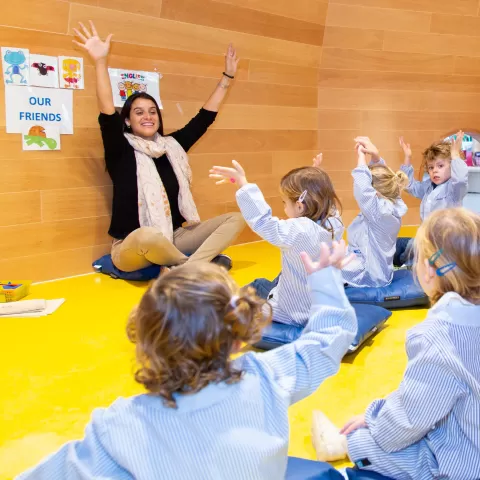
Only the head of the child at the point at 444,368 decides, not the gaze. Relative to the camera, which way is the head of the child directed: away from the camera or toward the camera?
away from the camera

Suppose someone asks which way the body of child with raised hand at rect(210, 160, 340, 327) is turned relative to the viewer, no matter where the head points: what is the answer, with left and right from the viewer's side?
facing away from the viewer and to the left of the viewer

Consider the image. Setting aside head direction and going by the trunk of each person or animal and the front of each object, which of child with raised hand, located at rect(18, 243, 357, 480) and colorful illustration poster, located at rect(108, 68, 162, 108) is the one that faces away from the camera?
the child with raised hand

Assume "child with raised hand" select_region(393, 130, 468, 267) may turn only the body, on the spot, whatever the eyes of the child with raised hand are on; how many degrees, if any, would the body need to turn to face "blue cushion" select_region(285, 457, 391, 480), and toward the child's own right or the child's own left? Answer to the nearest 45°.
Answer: approximately 45° to the child's own left

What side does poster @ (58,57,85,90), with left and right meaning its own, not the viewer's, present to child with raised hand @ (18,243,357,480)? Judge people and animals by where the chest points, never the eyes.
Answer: front

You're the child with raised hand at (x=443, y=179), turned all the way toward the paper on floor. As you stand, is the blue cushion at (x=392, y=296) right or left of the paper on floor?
left

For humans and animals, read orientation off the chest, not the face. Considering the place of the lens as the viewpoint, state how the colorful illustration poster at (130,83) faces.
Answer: facing the viewer

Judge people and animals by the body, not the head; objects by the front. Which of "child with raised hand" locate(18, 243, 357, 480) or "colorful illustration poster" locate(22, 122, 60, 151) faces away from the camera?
the child with raised hand

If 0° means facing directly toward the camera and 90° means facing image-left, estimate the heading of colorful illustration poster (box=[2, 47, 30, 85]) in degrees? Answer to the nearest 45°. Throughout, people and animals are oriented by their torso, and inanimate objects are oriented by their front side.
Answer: approximately 0°

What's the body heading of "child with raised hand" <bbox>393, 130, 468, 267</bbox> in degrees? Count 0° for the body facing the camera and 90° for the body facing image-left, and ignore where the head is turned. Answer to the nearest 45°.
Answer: approximately 45°

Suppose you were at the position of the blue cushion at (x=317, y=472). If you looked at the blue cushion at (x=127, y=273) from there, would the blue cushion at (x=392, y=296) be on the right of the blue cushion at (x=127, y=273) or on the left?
right

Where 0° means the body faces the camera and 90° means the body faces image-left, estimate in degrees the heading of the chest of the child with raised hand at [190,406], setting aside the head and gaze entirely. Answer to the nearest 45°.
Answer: approximately 180°

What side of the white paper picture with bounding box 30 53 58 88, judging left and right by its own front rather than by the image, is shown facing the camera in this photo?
front

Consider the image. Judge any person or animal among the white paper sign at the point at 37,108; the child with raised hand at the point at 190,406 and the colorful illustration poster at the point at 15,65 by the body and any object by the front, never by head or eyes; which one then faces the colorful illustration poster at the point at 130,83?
the child with raised hand

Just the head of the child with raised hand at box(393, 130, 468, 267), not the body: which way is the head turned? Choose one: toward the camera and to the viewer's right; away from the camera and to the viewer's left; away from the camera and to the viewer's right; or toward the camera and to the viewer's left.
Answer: toward the camera and to the viewer's left

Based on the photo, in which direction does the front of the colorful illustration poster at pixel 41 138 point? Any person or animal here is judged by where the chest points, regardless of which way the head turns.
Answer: toward the camera

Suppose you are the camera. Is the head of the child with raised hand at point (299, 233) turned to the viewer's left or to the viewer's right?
to the viewer's left
